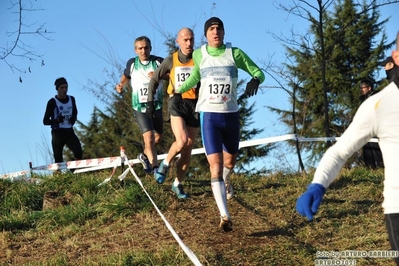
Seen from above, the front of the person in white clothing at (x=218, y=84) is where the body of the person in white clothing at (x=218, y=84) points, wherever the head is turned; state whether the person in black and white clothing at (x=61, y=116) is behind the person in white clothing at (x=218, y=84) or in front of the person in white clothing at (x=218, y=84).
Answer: behind

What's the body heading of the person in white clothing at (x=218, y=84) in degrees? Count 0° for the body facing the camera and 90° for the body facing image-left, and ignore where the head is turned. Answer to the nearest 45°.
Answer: approximately 0°

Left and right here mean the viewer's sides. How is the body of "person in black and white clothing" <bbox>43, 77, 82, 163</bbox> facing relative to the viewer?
facing the viewer and to the right of the viewer

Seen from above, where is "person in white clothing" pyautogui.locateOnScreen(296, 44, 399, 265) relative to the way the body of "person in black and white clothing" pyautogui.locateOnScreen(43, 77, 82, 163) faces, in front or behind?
in front

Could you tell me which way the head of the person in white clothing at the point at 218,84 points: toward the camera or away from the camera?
toward the camera
